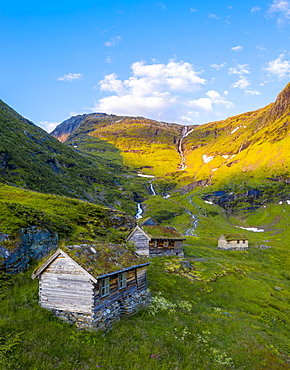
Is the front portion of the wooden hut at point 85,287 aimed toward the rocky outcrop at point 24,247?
no
